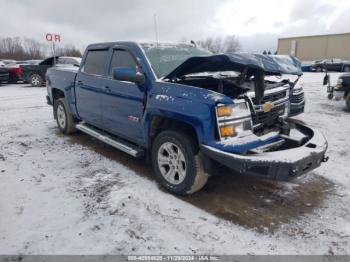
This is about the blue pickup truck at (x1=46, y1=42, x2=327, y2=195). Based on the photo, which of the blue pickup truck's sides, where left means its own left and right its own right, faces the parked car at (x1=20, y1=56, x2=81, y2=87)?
back

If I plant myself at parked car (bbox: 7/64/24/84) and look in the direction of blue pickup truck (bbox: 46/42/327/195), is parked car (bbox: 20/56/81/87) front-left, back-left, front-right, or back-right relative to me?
front-left

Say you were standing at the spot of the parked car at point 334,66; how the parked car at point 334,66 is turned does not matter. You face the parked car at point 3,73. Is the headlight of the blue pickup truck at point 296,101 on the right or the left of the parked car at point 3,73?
left

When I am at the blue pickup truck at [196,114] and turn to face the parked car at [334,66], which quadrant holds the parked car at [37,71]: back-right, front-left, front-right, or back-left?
front-left

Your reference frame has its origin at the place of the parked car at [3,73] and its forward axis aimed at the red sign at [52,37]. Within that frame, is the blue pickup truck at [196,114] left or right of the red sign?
right

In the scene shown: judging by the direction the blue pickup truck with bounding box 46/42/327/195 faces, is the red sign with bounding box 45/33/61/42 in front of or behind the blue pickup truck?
behind

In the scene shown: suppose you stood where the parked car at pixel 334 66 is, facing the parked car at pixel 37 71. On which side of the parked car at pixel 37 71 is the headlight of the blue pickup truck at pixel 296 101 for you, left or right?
left

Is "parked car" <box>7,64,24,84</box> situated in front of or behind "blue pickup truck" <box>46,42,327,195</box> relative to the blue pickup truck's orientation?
behind

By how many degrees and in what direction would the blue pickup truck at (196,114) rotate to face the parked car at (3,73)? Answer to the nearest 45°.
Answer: approximately 180°

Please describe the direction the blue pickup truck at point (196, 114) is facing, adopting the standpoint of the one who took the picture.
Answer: facing the viewer and to the right of the viewer
